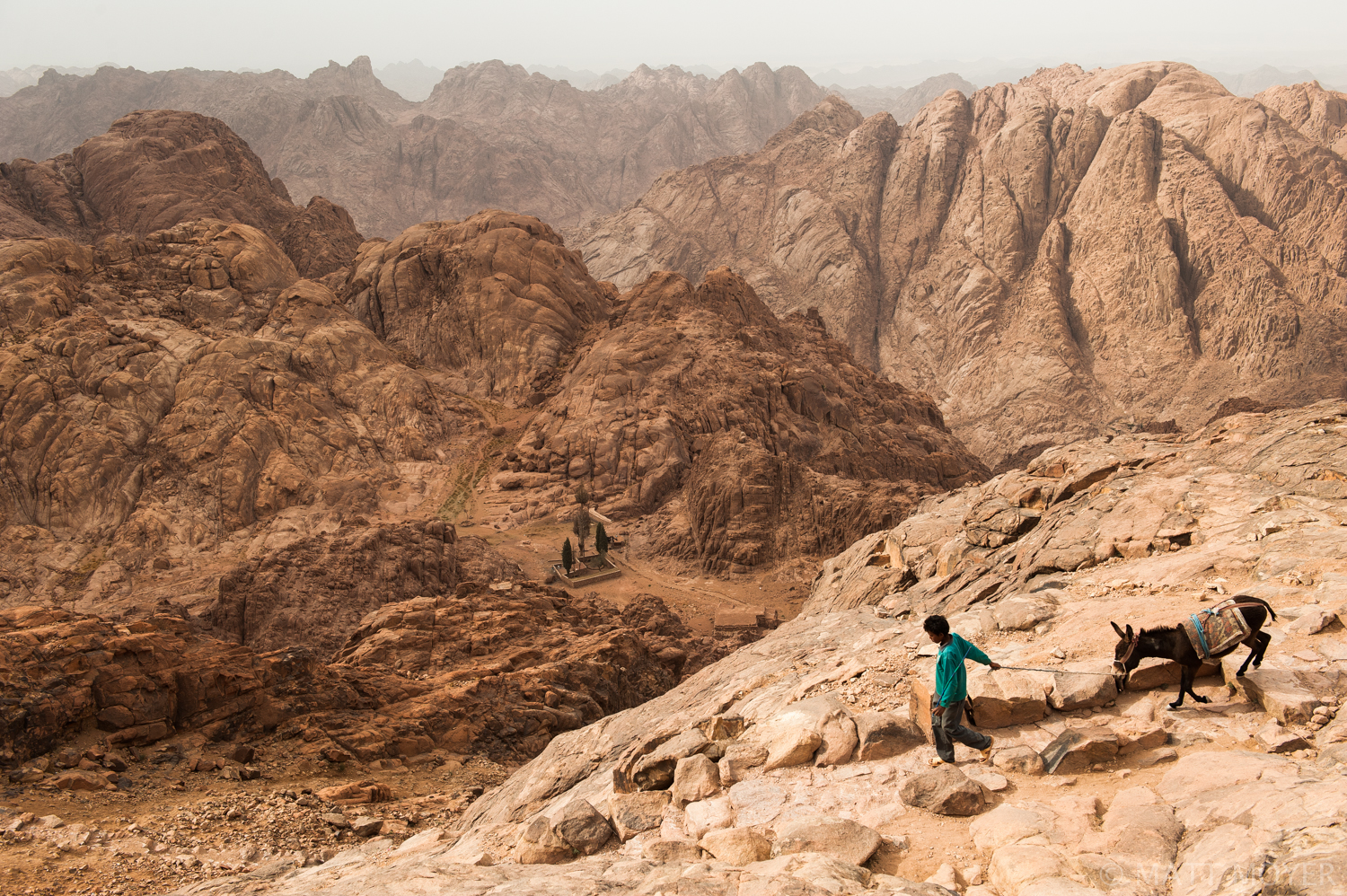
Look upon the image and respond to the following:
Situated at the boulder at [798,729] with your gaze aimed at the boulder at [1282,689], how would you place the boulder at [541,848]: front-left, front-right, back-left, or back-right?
back-right

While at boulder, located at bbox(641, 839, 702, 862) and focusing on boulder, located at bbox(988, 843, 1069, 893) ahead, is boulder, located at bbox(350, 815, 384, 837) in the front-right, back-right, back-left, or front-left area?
back-left

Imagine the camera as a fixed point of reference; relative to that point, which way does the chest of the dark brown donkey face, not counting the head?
to the viewer's left
